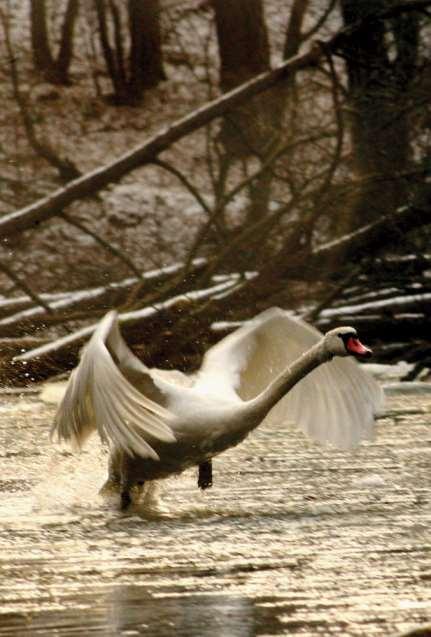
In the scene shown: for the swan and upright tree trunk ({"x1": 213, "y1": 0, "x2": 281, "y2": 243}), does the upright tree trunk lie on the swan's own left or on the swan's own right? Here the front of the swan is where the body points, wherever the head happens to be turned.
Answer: on the swan's own left

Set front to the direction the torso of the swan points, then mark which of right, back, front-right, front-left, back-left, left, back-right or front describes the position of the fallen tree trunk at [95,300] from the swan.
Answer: back-left

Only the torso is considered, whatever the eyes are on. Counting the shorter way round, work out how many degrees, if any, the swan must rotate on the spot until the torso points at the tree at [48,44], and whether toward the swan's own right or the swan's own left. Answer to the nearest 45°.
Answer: approximately 135° to the swan's own left

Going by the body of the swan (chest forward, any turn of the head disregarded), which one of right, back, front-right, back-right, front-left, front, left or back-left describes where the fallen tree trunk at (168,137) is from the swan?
back-left

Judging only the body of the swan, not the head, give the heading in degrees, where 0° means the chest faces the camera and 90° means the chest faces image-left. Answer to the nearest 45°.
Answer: approximately 315°

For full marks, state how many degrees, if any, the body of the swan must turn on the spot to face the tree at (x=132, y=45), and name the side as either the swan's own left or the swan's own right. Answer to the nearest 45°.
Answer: approximately 135° to the swan's own left

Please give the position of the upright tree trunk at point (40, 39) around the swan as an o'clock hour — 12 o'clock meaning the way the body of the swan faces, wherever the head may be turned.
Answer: The upright tree trunk is roughly at 7 o'clock from the swan.
